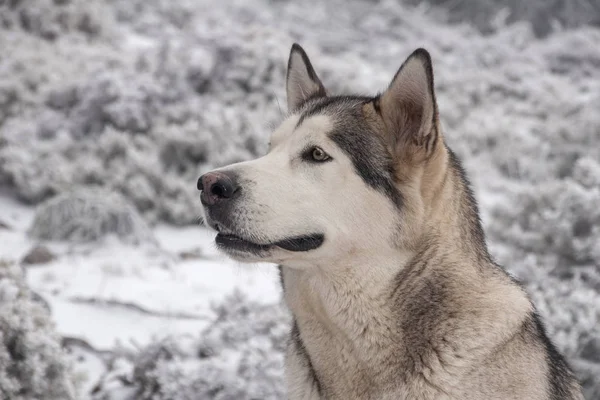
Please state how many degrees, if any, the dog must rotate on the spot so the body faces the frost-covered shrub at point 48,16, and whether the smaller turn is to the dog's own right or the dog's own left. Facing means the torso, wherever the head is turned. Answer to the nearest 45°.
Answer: approximately 90° to the dog's own right

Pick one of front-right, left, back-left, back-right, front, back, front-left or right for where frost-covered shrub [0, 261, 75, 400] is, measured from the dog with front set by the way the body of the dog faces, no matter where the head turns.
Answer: front-right

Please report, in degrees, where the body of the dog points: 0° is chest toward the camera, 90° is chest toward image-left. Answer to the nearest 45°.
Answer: approximately 45°

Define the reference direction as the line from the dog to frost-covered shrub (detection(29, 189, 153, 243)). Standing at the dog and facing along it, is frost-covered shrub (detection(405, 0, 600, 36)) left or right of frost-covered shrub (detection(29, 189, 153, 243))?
right

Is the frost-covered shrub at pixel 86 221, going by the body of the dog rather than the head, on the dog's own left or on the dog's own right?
on the dog's own right

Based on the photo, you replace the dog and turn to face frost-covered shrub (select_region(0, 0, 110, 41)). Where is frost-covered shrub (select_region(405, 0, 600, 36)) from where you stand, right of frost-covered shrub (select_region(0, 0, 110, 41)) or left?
right

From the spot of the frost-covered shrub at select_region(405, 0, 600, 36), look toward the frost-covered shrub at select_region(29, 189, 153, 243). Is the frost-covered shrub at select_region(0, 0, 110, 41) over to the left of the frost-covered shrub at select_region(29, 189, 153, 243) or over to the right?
right
